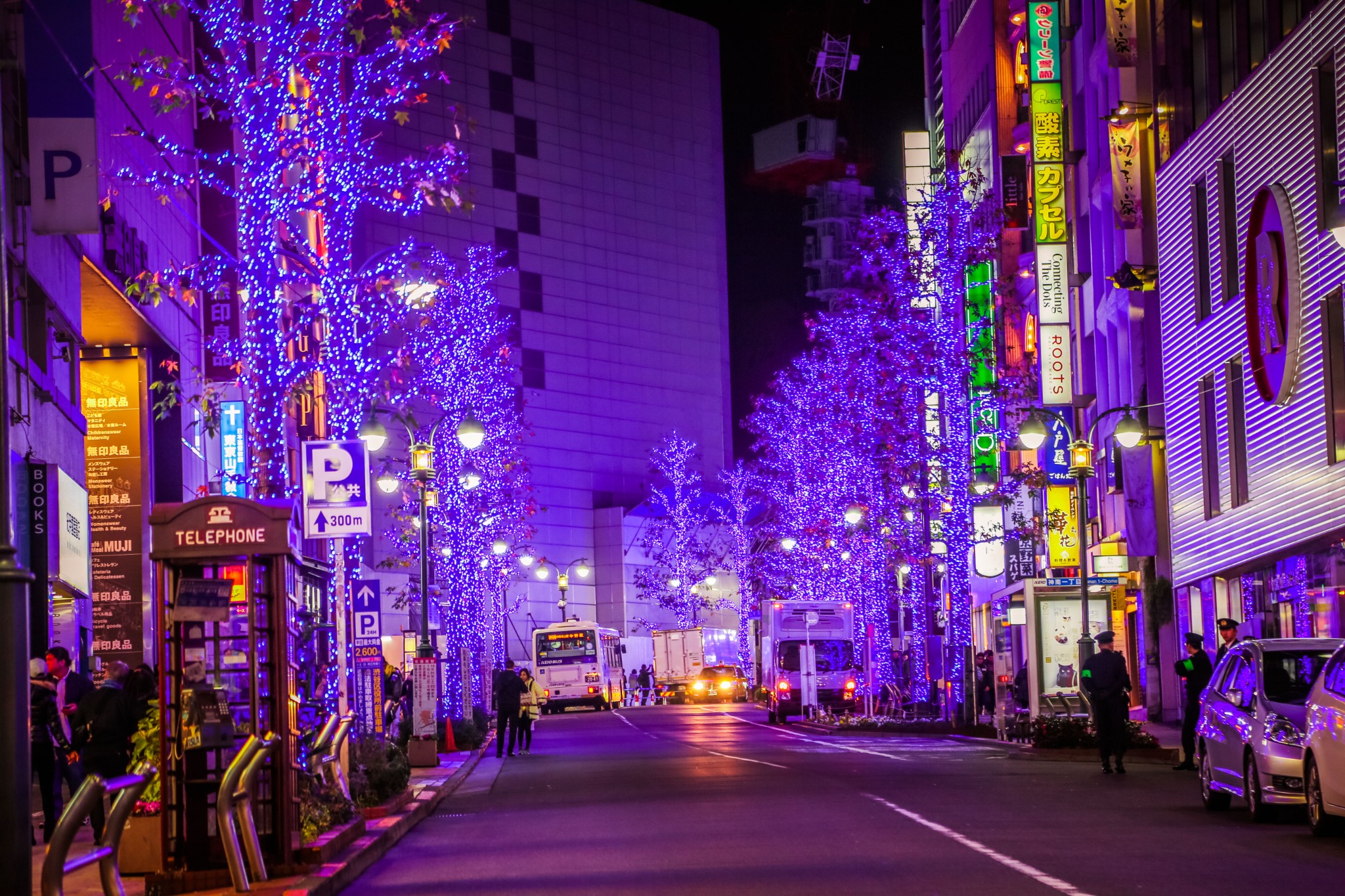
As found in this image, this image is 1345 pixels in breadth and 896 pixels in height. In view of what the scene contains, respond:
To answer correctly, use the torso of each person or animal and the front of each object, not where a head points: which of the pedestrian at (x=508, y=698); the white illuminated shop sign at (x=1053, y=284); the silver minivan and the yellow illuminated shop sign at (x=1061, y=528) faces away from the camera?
the pedestrian

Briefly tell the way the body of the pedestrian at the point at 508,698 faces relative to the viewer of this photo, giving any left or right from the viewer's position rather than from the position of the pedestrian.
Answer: facing away from the viewer

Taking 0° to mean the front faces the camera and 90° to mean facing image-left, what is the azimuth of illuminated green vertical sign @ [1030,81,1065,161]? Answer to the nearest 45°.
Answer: approximately 0°

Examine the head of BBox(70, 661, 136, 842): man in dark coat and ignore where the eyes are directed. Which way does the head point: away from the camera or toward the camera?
away from the camera
